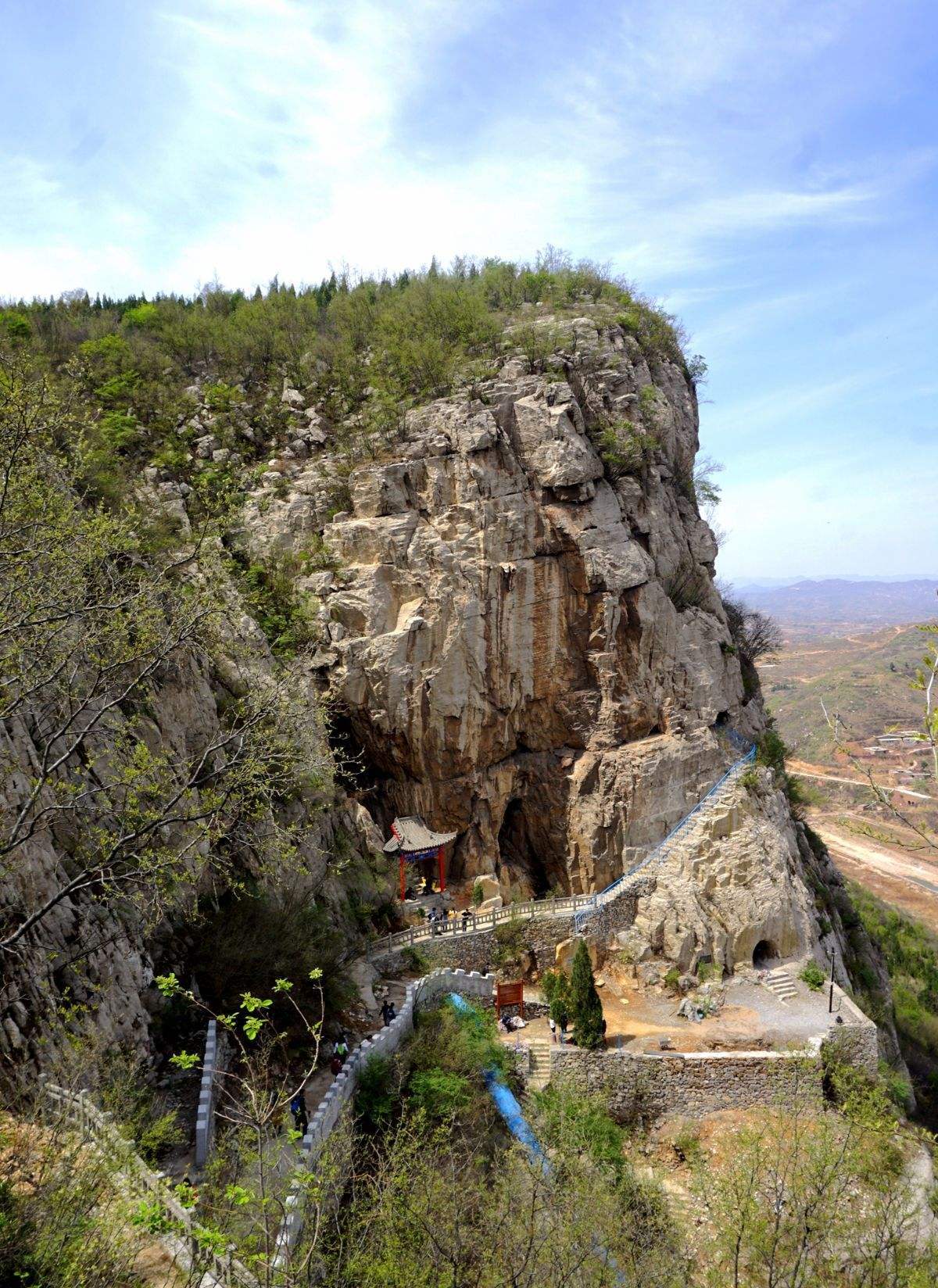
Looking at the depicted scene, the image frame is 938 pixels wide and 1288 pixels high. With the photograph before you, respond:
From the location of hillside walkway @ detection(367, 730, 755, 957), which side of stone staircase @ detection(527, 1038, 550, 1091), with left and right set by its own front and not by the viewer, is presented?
back

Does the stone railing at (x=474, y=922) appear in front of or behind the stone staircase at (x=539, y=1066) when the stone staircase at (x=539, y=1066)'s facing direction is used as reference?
behind

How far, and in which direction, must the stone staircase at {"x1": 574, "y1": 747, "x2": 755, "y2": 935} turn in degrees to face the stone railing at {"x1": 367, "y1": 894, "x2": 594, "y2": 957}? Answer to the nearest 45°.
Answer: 0° — it already faces it

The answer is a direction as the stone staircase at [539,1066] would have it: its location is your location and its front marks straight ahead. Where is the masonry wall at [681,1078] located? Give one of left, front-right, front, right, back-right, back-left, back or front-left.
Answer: left

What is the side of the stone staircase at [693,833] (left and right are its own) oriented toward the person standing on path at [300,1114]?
front

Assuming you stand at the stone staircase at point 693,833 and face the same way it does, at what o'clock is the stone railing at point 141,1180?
The stone railing is roughly at 11 o'clock from the stone staircase.

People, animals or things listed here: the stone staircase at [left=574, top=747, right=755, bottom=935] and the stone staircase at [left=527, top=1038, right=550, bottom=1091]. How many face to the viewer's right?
0

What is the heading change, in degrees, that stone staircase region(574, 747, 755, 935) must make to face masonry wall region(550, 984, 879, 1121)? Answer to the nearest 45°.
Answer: approximately 45° to its left

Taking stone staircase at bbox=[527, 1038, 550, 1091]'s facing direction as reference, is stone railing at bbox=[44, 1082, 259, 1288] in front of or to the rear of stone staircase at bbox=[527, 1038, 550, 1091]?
in front
